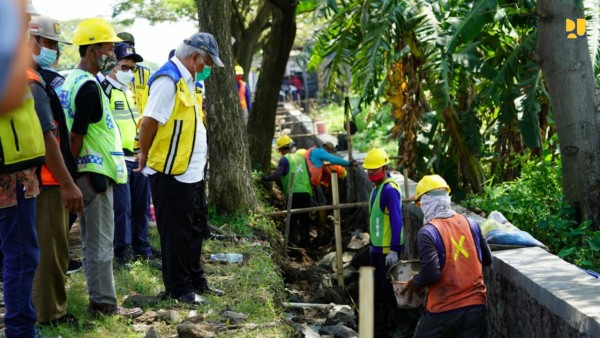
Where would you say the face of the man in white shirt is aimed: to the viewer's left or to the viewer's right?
to the viewer's right

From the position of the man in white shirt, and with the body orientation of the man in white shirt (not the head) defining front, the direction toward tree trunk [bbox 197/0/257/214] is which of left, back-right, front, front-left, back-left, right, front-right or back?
left

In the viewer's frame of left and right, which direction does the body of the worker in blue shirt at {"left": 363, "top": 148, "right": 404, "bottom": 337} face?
facing the viewer and to the left of the viewer

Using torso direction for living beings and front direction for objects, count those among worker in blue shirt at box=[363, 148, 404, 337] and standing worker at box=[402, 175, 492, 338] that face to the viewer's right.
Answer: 0

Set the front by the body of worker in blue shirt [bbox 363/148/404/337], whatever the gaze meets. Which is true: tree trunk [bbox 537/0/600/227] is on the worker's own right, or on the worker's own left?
on the worker's own left

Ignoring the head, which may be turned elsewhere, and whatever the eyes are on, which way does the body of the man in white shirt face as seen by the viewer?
to the viewer's right
